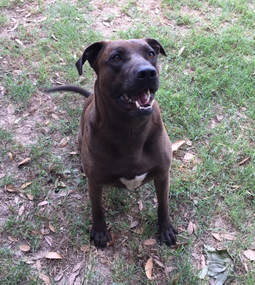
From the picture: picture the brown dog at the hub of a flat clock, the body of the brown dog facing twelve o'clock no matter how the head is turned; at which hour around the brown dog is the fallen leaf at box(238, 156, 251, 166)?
The fallen leaf is roughly at 8 o'clock from the brown dog.

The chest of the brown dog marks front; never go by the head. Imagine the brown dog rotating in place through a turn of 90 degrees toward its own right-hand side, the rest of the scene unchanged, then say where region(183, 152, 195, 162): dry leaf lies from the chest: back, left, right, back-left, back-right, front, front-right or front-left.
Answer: back-right

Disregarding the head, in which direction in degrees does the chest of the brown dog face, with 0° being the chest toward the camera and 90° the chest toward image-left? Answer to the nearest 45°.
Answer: approximately 0°

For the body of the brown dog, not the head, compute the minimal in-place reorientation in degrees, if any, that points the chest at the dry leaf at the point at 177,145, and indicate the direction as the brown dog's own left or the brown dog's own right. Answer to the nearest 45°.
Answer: approximately 135° to the brown dog's own left

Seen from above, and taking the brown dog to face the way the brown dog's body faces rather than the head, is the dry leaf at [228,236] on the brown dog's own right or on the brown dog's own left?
on the brown dog's own left

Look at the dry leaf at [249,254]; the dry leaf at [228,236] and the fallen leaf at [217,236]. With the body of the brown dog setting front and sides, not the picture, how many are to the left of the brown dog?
3
